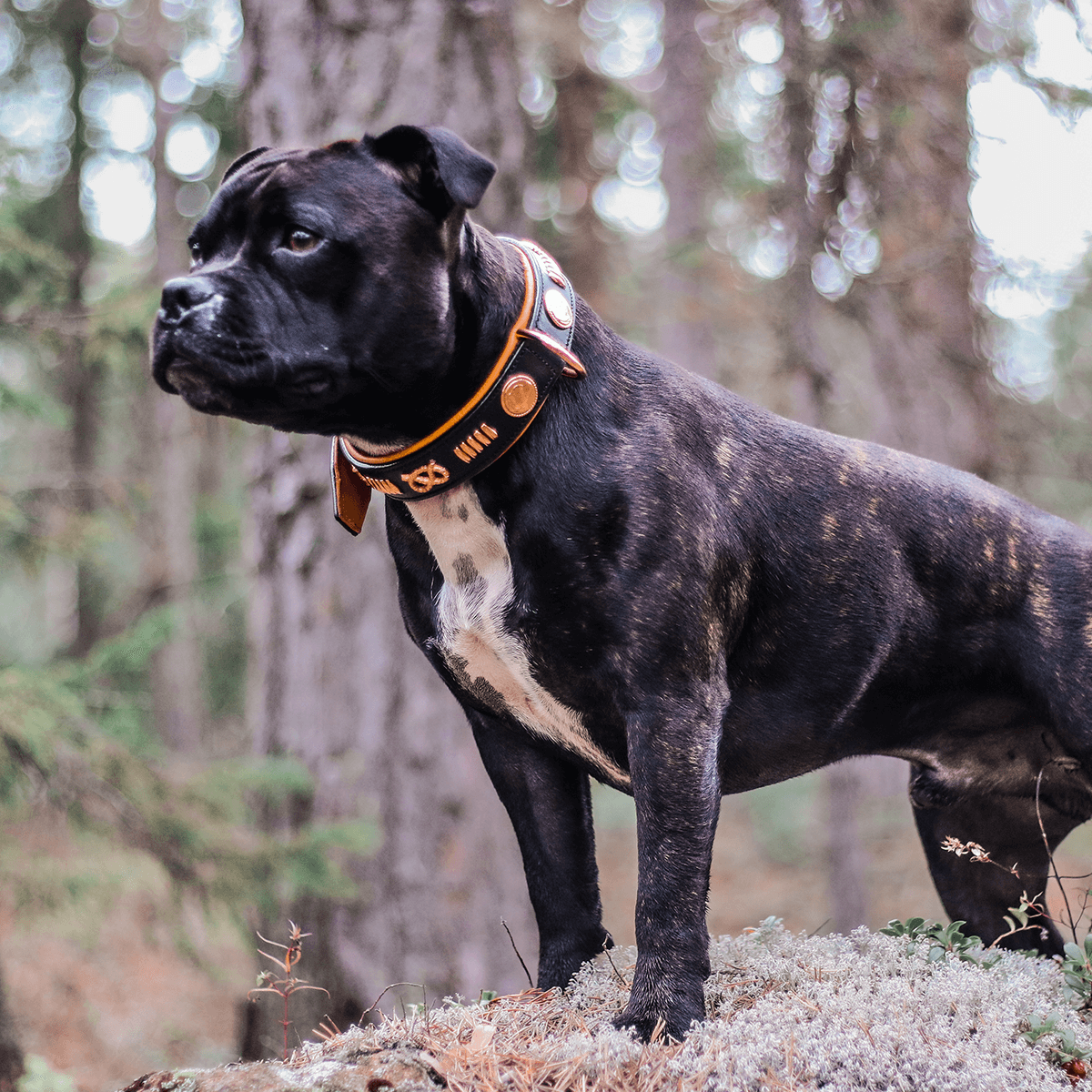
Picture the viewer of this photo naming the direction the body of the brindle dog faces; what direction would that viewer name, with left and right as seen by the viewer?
facing the viewer and to the left of the viewer

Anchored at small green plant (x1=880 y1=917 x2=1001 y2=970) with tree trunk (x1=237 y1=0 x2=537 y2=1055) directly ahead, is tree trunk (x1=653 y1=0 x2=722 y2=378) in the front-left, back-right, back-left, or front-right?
front-right

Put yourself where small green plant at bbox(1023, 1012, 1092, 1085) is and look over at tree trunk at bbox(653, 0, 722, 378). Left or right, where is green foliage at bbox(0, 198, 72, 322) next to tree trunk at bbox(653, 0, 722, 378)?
left

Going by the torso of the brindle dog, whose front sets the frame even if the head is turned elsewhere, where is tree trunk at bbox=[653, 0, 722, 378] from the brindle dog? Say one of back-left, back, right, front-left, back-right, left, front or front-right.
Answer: back-right

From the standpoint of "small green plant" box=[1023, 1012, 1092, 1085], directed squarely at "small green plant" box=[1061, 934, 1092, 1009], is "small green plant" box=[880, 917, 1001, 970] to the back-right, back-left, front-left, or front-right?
front-left

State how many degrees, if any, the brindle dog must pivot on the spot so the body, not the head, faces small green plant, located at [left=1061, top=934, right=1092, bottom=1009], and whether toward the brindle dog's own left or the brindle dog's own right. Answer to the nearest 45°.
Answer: approximately 135° to the brindle dog's own left

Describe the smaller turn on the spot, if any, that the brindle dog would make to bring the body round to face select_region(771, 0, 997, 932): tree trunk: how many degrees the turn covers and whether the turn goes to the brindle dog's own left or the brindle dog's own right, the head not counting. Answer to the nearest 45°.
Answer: approximately 135° to the brindle dog's own right

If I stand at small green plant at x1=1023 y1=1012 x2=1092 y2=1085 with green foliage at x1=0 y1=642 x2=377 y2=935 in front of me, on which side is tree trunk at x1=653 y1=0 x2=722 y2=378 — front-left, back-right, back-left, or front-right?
front-right
